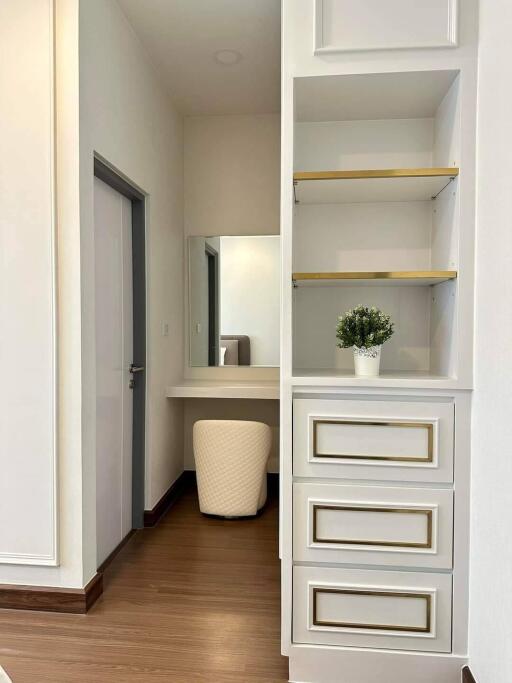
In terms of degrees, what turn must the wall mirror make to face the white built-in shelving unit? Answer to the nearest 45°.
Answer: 0° — it already faces it

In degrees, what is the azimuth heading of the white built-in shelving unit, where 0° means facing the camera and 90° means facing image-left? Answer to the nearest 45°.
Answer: approximately 0°

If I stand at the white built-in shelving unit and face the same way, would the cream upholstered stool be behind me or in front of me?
behind

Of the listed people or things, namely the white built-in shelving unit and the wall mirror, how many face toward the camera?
2

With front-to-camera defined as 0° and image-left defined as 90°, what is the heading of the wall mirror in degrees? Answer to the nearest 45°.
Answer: approximately 0°

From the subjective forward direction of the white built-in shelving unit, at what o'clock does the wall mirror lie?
The wall mirror is roughly at 5 o'clock from the white built-in shelving unit.
